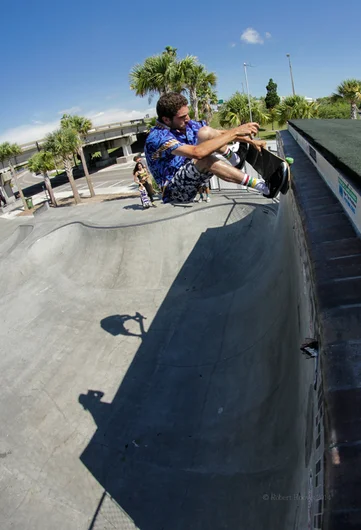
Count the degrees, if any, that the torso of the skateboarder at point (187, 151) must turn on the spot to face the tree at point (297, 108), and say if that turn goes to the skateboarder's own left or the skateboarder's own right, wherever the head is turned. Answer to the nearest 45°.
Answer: approximately 90° to the skateboarder's own left
